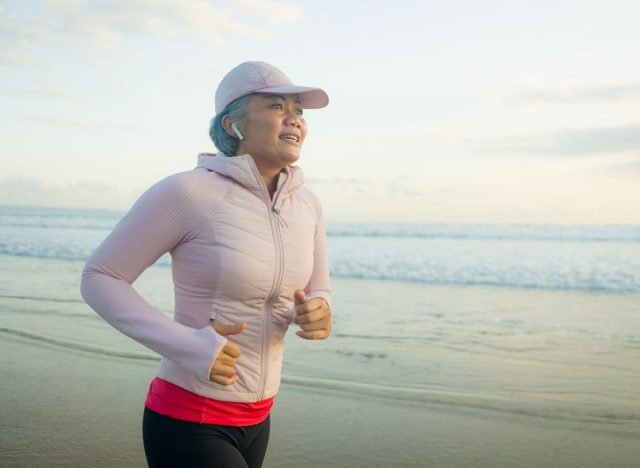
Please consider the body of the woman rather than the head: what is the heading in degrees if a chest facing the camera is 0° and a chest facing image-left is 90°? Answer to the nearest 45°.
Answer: approximately 315°
